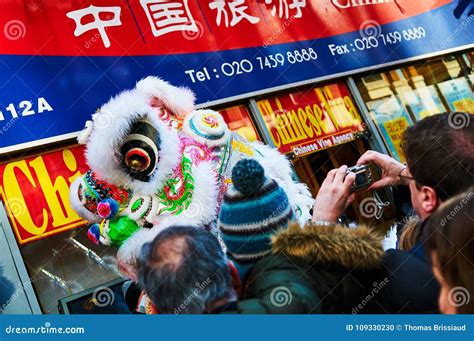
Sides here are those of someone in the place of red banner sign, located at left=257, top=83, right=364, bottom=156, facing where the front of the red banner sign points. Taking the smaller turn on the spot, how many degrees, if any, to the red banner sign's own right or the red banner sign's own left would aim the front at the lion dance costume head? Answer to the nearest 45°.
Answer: approximately 45° to the red banner sign's own right

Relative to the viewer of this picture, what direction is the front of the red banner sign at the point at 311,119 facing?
facing the viewer
